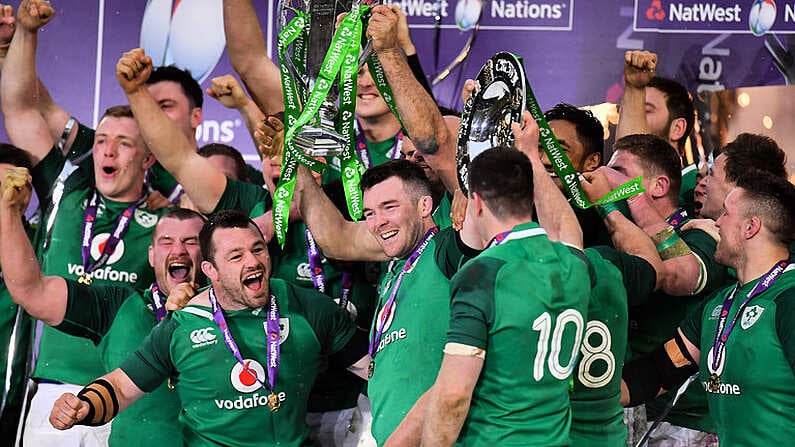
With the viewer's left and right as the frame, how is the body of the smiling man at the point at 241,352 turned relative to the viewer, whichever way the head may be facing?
facing the viewer
